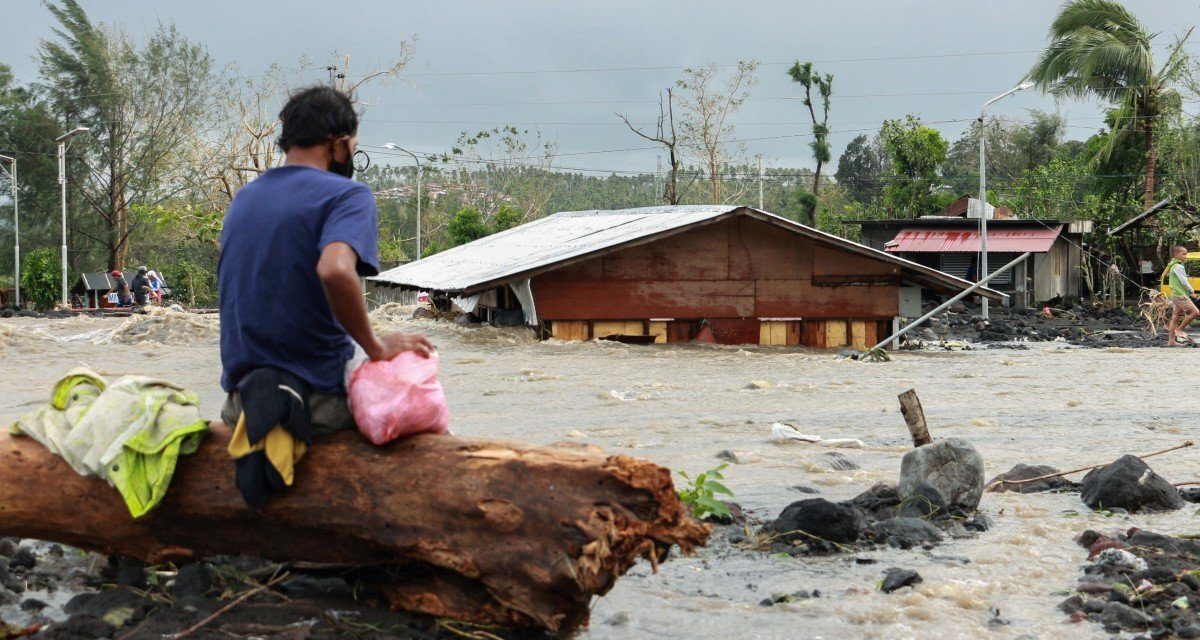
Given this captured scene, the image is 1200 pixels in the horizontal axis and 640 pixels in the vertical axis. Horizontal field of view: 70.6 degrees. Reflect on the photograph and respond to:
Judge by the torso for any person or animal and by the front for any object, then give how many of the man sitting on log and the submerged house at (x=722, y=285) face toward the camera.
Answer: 1

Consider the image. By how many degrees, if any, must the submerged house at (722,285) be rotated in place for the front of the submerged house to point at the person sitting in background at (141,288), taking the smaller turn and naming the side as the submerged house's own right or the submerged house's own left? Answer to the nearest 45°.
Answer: approximately 135° to the submerged house's own right

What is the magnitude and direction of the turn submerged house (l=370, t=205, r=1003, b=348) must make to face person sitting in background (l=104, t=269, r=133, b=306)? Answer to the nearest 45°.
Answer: approximately 135° to its right

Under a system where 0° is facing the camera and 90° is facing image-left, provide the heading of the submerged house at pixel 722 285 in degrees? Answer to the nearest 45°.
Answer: approximately 0°

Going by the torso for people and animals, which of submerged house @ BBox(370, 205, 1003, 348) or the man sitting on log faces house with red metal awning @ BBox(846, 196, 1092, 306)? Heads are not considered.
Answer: the man sitting on log

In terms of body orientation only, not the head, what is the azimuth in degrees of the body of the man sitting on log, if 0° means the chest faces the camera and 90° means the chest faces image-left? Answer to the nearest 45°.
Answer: approximately 225°

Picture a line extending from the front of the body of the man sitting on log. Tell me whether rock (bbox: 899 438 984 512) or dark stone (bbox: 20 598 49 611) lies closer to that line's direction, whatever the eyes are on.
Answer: the rock

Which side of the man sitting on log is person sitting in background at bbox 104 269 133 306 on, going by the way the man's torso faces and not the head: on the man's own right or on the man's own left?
on the man's own left

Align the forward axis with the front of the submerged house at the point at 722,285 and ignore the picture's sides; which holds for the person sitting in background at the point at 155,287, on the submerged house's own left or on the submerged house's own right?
on the submerged house's own right

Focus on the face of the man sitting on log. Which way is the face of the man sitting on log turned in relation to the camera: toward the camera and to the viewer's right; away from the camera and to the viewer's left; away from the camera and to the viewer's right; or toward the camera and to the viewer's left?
away from the camera and to the viewer's right

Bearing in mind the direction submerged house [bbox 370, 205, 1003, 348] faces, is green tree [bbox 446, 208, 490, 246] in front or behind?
behind
